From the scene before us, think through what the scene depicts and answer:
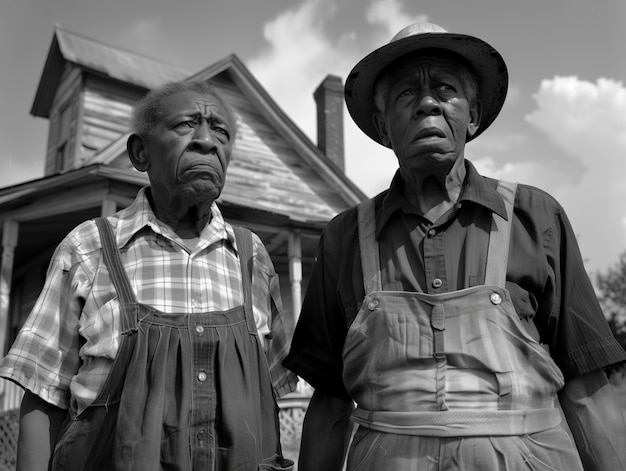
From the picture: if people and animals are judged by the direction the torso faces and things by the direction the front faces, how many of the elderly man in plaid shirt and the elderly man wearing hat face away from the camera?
0

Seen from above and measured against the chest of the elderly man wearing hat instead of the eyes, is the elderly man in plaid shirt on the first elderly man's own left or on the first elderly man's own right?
on the first elderly man's own right

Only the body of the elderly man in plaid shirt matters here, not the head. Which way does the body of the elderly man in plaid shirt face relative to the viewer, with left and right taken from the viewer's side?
facing the viewer and to the right of the viewer

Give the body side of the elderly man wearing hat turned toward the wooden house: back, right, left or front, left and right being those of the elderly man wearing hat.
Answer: back

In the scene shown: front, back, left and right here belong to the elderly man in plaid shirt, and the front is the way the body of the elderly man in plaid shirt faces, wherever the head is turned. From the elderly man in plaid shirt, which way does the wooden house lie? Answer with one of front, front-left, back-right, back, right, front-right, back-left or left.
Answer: back-left

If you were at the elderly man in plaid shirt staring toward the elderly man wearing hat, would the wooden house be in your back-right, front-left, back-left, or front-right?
back-left

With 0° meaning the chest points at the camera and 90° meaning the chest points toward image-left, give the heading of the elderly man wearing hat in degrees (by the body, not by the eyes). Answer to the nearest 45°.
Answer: approximately 0°

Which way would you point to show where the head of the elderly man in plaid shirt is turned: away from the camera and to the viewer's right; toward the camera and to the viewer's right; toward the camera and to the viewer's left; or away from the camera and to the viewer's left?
toward the camera and to the viewer's right
